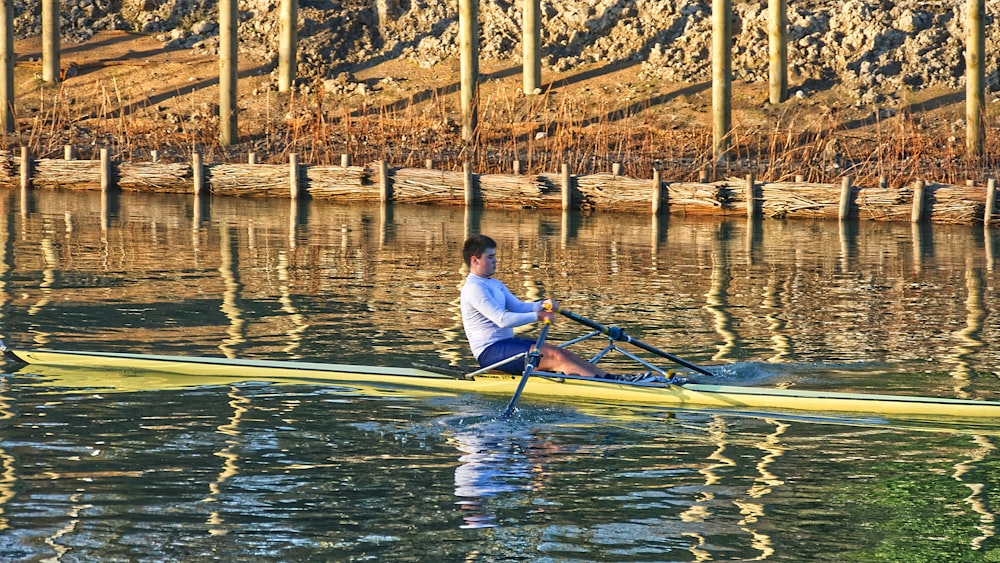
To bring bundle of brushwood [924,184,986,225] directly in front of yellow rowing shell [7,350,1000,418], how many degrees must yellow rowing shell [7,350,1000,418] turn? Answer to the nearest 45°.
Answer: approximately 135° to its right

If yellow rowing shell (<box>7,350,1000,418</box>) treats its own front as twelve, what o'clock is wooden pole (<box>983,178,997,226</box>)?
The wooden pole is roughly at 4 o'clock from the yellow rowing shell.

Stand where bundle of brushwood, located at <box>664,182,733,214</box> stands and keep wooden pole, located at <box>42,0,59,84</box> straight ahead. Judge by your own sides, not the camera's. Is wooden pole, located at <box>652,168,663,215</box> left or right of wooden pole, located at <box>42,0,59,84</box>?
left

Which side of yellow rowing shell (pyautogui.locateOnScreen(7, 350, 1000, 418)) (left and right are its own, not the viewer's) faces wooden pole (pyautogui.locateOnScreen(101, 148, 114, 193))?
right

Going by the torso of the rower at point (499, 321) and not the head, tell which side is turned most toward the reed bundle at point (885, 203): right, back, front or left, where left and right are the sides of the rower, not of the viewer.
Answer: left

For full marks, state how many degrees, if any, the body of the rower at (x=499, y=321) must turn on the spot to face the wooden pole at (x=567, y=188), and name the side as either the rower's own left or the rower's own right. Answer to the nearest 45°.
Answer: approximately 90° to the rower's own left

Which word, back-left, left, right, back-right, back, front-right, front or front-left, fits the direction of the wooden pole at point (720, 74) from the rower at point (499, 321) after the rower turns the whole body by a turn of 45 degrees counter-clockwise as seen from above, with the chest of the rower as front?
front-left

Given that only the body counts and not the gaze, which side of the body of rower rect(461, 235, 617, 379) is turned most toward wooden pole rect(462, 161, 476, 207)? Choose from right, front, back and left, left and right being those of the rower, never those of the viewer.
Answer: left

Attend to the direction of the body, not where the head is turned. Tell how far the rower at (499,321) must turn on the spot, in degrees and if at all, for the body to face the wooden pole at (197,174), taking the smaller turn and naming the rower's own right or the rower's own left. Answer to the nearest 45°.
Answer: approximately 90° to the rower's own left

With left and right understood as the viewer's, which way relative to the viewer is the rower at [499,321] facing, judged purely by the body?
facing to the right of the viewer

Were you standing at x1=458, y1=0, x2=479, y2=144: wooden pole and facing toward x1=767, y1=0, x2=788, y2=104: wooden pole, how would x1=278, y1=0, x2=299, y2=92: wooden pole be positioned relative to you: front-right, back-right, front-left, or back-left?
back-left

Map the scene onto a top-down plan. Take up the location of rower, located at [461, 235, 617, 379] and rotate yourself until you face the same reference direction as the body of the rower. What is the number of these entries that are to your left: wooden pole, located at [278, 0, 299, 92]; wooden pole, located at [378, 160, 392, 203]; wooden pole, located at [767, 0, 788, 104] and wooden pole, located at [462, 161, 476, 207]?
4

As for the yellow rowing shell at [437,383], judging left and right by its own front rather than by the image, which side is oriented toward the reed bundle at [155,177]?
right

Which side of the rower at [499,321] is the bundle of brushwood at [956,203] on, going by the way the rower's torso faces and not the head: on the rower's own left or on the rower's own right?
on the rower's own left

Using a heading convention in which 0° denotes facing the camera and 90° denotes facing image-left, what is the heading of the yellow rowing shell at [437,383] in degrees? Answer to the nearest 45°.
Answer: approximately 90°

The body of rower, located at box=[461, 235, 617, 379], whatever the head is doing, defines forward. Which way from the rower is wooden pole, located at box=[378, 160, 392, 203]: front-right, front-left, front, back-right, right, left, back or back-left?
left
